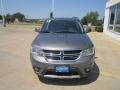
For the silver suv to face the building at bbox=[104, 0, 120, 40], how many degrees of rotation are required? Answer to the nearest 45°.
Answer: approximately 180°

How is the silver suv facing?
toward the camera
